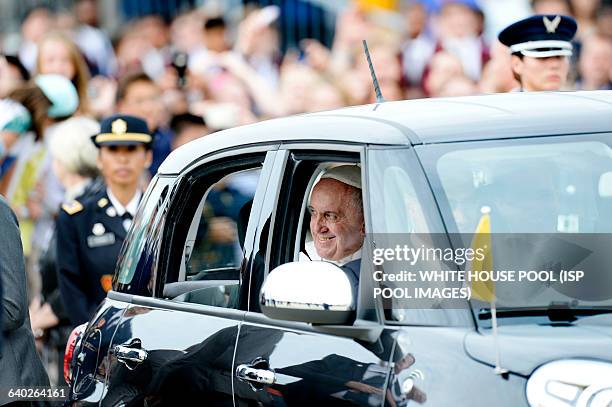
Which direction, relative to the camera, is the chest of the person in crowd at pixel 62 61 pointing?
toward the camera

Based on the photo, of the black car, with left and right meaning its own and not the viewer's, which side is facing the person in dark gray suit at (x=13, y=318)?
back

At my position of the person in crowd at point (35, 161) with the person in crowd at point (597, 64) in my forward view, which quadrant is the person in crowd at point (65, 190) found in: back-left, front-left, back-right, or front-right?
front-right

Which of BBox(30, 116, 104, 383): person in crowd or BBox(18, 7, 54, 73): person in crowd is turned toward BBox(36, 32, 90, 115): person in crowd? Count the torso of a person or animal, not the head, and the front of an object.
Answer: BBox(18, 7, 54, 73): person in crowd

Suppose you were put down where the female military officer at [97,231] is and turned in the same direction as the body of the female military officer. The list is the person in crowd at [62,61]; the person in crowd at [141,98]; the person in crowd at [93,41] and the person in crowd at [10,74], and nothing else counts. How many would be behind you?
4

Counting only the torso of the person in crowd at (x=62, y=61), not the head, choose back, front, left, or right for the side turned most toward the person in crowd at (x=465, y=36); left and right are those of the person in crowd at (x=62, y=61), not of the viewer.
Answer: left

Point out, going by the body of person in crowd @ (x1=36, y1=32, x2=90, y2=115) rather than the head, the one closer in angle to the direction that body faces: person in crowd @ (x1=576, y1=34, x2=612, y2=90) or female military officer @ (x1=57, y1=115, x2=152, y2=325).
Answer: the female military officer

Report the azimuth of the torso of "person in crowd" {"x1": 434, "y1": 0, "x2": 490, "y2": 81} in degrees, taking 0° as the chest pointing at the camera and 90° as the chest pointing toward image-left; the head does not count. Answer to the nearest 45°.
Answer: approximately 0°

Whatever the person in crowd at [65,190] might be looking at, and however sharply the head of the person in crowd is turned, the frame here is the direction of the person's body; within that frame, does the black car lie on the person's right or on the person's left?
on the person's left

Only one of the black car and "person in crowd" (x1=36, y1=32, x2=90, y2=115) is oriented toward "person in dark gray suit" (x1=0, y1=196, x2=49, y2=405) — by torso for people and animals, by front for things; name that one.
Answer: "person in crowd" (x1=36, y1=32, x2=90, y2=115)
